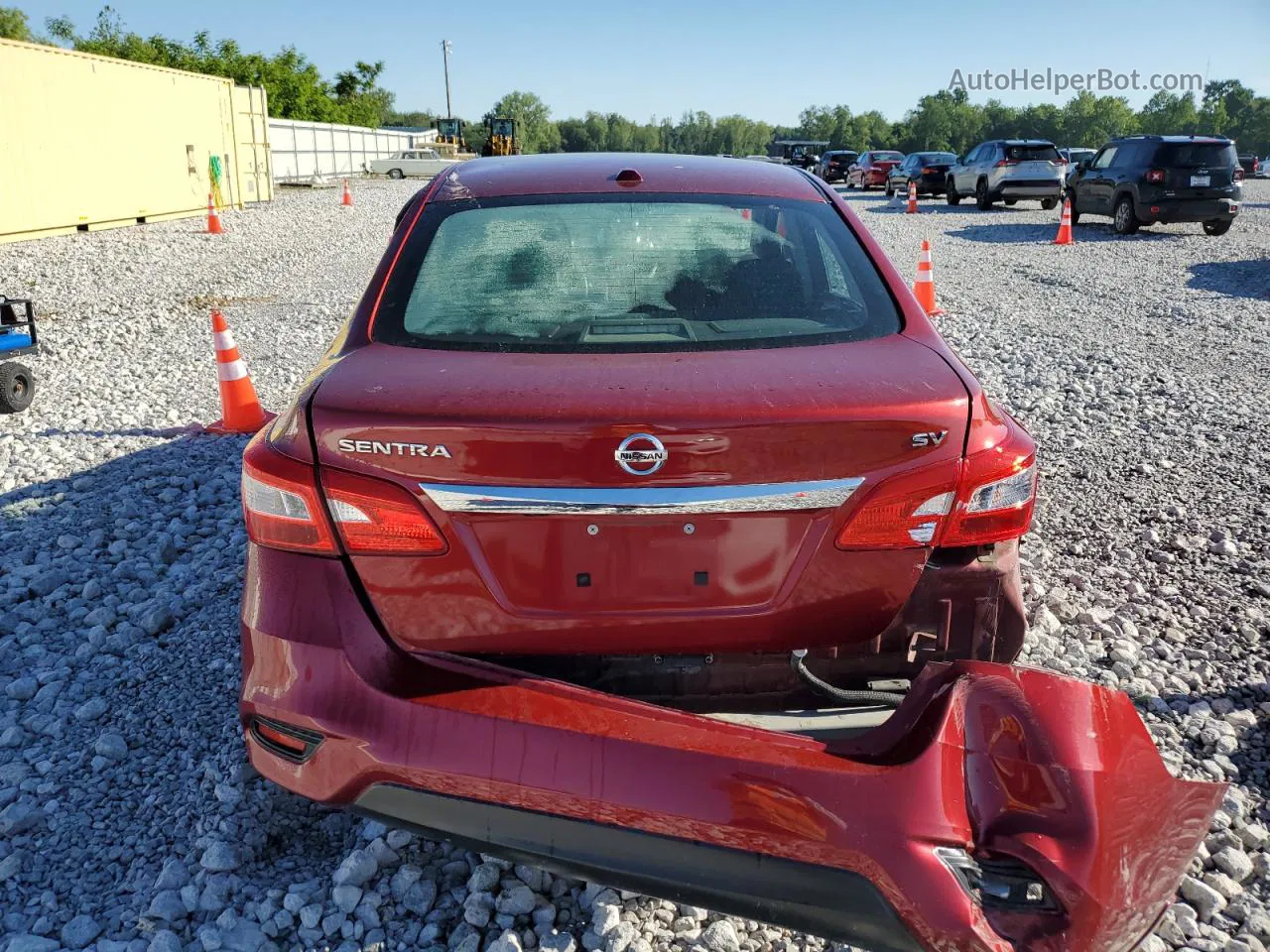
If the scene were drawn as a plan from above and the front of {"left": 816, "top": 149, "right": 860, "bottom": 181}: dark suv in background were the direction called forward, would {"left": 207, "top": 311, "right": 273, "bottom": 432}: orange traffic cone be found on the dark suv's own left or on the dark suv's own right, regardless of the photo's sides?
on the dark suv's own left

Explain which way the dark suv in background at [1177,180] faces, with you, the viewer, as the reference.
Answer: facing away from the viewer and to the left of the viewer

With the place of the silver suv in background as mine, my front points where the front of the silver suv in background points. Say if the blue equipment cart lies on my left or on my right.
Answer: on my left

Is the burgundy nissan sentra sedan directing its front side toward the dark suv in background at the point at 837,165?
yes

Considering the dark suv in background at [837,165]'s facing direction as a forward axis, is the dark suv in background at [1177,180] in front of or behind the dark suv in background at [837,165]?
behind

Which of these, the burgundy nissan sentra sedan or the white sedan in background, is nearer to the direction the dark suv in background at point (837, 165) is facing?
the white sedan in background

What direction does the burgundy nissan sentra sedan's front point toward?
away from the camera

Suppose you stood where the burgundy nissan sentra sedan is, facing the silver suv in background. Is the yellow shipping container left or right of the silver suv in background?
left

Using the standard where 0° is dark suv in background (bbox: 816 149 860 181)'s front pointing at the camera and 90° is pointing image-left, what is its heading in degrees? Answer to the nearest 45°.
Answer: approximately 135°
